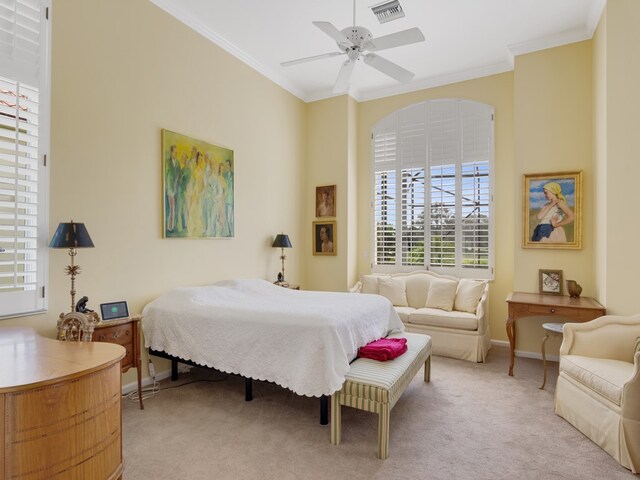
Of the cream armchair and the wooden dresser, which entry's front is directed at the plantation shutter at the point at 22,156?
the cream armchair

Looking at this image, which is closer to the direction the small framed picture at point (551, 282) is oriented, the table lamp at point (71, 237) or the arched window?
the table lamp

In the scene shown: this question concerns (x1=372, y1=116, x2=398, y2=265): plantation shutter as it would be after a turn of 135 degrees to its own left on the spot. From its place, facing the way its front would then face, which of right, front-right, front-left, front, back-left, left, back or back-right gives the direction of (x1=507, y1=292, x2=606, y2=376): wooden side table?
right

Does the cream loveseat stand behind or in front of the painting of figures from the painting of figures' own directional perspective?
in front

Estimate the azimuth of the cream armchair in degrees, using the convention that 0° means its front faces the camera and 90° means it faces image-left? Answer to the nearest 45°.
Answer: approximately 45°

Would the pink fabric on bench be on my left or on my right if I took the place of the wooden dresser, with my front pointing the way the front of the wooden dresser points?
on my left

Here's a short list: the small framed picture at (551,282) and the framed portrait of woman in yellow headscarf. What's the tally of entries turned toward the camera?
2

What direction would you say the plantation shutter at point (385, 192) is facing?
toward the camera

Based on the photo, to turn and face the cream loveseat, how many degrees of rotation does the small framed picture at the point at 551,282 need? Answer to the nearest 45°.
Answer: approximately 90° to its right

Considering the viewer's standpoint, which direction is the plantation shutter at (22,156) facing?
facing the viewer and to the right of the viewer

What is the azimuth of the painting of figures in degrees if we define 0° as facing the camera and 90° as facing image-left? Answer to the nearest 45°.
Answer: approximately 315°

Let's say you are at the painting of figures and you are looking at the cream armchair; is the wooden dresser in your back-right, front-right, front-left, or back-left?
front-right

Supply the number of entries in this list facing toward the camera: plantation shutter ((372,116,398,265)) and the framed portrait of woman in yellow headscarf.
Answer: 2

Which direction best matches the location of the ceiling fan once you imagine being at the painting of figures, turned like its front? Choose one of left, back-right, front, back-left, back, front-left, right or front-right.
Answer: front

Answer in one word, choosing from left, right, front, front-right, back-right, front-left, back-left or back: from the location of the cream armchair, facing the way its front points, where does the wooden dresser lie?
front

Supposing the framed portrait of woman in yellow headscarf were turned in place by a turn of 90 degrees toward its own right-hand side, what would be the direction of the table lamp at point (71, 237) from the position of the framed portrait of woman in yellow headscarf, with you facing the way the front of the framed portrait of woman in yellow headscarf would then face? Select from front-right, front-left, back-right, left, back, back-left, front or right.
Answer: front-left

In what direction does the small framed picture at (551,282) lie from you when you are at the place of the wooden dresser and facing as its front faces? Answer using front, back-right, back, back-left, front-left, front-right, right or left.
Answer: front-left

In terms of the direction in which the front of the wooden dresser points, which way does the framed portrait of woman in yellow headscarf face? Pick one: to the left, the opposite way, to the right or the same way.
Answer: to the right

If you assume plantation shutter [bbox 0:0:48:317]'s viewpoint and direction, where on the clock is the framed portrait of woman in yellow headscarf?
The framed portrait of woman in yellow headscarf is roughly at 11 o'clock from the plantation shutter.

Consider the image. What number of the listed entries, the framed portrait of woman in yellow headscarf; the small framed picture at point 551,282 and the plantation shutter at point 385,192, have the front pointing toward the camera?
3
